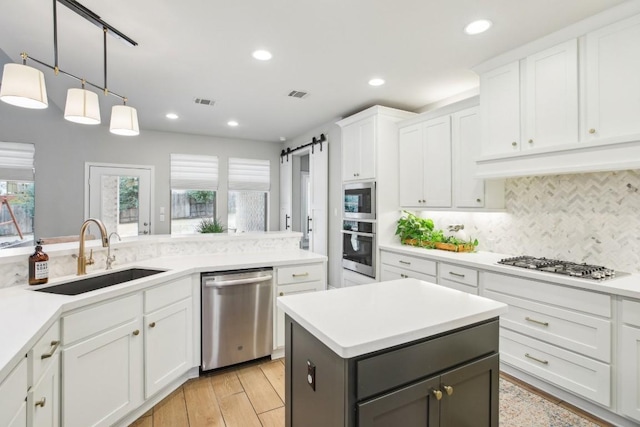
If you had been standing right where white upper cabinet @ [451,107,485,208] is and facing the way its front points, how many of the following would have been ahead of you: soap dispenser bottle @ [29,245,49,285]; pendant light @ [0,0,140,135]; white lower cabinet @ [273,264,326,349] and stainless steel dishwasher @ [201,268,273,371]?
4

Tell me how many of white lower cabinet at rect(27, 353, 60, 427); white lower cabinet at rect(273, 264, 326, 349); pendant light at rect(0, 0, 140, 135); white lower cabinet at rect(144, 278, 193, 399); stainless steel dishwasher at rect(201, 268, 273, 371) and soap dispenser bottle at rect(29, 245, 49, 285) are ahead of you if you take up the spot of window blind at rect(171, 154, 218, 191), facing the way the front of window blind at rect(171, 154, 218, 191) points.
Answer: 6

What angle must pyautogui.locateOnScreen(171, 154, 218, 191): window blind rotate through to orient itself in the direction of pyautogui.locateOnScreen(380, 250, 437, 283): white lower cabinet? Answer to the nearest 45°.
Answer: approximately 45° to its left

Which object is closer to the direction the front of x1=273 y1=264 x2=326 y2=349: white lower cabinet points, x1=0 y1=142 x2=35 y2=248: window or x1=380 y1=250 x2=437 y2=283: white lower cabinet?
the white lower cabinet

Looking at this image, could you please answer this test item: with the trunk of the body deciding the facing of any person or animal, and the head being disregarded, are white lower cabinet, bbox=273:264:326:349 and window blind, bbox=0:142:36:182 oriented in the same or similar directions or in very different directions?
same or similar directions

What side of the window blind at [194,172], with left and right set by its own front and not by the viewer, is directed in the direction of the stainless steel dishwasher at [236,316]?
front

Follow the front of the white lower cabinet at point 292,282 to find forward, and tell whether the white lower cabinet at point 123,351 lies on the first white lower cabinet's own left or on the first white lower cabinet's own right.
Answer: on the first white lower cabinet's own right

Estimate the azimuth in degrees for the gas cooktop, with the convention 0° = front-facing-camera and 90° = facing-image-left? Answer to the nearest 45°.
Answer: approximately 45°

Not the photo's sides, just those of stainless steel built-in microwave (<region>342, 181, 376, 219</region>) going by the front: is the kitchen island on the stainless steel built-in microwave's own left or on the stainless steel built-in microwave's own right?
on the stainless steel built-in microwave's own left

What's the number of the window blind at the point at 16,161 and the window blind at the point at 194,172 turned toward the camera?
2

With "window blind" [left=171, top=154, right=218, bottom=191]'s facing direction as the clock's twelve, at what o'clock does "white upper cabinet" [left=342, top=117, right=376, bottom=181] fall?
The white upper cabinet is roughly at 11 o'clock from the window blind.

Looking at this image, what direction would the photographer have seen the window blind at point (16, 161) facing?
facing the viewer

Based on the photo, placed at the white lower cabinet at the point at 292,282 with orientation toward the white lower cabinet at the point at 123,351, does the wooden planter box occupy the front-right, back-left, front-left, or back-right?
back-left

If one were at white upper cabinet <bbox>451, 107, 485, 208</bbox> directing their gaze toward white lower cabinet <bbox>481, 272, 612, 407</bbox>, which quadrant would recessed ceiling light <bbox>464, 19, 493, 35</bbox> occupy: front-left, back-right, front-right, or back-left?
front-right

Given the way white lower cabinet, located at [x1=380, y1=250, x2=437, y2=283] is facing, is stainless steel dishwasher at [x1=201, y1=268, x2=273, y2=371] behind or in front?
in front

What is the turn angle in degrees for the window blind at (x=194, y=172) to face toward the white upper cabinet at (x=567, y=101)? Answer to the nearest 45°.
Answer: approximately 45° to its left
